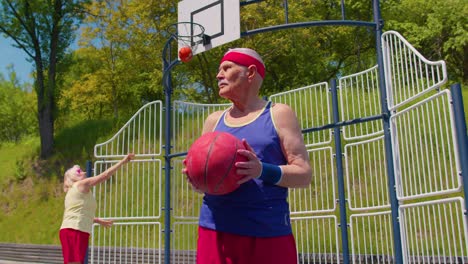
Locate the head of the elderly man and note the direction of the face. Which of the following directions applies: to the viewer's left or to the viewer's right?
to the viewer's left

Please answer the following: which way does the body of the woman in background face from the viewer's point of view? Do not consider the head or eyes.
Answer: to the viewer's right

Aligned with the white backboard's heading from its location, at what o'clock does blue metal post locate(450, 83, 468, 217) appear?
The blue metal post is roughly at 9 o'clock from the white backboard.

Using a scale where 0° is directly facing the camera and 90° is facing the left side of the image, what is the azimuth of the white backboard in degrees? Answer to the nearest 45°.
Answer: approximately 45°

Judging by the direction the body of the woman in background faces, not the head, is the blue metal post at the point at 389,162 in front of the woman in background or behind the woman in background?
in front

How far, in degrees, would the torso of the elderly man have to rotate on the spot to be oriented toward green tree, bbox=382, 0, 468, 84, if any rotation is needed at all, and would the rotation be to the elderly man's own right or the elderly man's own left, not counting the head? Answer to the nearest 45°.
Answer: approximately 180°

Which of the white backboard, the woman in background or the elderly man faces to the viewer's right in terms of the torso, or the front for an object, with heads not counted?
the woman in background

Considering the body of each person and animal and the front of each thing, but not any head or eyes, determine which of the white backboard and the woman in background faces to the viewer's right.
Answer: the woman in background
